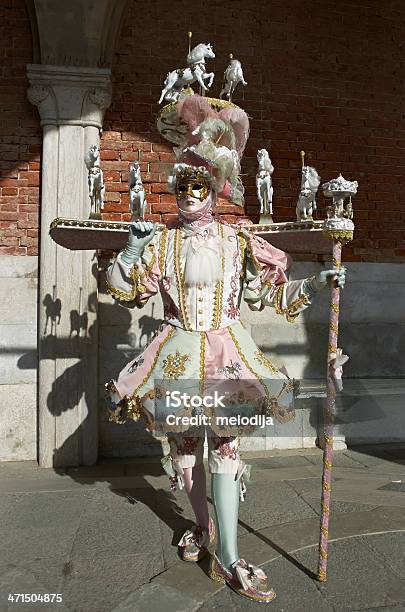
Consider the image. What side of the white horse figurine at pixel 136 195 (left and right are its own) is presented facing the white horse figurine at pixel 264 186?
left

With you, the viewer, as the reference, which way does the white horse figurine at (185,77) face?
facing to the right of the viewer

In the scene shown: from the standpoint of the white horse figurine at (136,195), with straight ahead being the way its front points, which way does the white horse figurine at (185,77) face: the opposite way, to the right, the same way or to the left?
to the left

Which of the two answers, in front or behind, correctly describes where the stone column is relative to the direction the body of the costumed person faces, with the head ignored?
behind
